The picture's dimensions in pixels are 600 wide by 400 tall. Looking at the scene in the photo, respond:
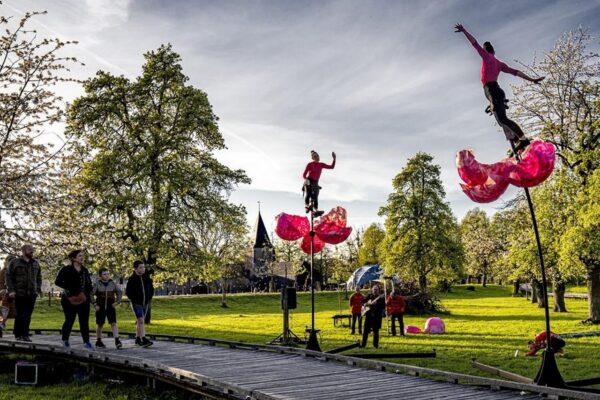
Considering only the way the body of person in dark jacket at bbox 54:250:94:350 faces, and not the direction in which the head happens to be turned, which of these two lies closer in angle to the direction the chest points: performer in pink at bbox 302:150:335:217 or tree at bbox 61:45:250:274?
the performer in pink

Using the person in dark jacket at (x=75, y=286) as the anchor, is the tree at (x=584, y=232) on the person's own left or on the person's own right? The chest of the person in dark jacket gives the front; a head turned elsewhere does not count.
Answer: on the person's own left

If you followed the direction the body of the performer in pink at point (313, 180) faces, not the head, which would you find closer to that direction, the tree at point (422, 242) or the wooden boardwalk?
the wooden boardwalk

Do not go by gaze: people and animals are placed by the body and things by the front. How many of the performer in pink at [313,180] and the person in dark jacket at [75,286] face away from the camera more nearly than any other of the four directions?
0

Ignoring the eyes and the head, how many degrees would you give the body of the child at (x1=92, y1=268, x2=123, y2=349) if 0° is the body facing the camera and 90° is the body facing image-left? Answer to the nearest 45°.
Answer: approximately 0°

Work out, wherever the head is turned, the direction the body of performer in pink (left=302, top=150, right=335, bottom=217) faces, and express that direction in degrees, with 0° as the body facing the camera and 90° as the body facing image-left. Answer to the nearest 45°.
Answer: approximately 315°

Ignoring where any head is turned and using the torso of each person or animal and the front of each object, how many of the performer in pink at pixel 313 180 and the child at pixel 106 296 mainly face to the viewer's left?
0

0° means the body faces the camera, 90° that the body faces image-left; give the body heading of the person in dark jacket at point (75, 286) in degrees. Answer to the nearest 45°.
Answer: approximately 315°
